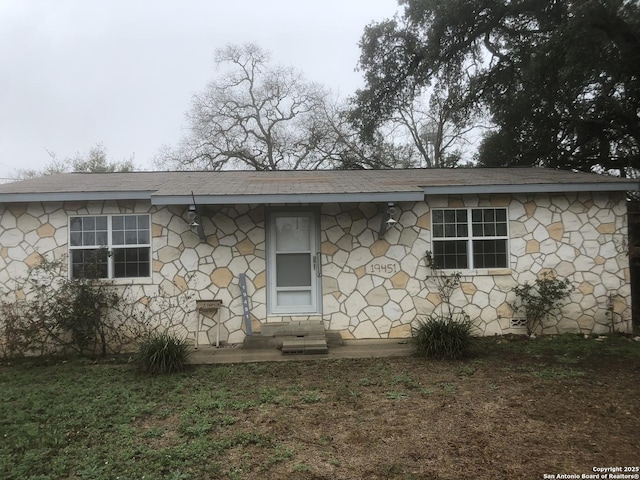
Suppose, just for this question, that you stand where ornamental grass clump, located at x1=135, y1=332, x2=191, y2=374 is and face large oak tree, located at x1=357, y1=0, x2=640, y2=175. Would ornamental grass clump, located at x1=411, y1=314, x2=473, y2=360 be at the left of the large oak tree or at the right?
right

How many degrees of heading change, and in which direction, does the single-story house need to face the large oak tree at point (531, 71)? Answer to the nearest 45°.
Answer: approximately 135° to its left

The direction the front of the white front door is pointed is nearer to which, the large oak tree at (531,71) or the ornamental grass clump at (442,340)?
the ornamental grass clump

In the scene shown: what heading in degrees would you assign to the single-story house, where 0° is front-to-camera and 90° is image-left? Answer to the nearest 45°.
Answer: approximately 0°

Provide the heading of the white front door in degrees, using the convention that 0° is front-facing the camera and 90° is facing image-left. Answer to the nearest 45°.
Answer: approximately 0°

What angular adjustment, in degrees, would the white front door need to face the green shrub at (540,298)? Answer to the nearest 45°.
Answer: approximately 90° to its left

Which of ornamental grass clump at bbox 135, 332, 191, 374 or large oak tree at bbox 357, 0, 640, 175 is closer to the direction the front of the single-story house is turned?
the ornamental grass clump

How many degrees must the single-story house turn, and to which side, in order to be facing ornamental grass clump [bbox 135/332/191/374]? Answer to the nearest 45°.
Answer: approximately 45° to its right

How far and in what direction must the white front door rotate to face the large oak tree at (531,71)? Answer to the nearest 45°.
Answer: approximately 135° to its left
